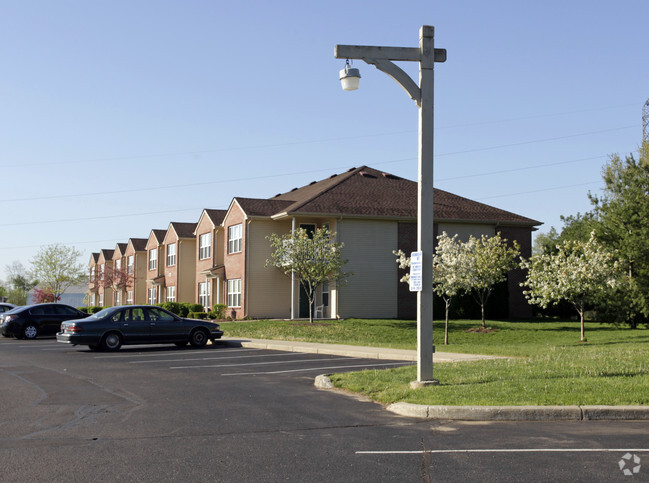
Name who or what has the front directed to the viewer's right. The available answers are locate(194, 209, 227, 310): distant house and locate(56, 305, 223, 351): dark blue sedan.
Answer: the dark blue sedan

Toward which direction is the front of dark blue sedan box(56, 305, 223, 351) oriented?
to the viewer's right

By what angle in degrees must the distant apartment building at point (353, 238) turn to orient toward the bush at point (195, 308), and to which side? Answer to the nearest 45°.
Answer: approximately 90° to its right

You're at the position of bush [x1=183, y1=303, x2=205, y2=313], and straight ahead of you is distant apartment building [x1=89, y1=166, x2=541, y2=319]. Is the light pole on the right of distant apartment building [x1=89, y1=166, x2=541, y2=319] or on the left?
right

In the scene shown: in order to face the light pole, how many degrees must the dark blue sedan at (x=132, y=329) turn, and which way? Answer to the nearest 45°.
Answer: approximately 90° to its right

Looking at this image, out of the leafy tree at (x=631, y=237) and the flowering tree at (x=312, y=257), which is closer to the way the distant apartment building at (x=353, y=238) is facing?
the flowering tree

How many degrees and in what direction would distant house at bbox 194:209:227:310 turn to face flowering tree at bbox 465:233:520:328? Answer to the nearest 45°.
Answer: approximately 90° to its left

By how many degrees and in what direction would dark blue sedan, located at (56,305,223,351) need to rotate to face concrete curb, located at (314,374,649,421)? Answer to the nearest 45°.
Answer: approximately 90° to its right

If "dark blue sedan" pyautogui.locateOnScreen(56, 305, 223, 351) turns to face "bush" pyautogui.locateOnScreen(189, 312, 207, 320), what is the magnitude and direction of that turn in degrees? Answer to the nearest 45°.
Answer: approximately 90° to its left

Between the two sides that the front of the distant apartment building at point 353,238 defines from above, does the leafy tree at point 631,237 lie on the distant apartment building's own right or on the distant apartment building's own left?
on the distant apartment building's own left
